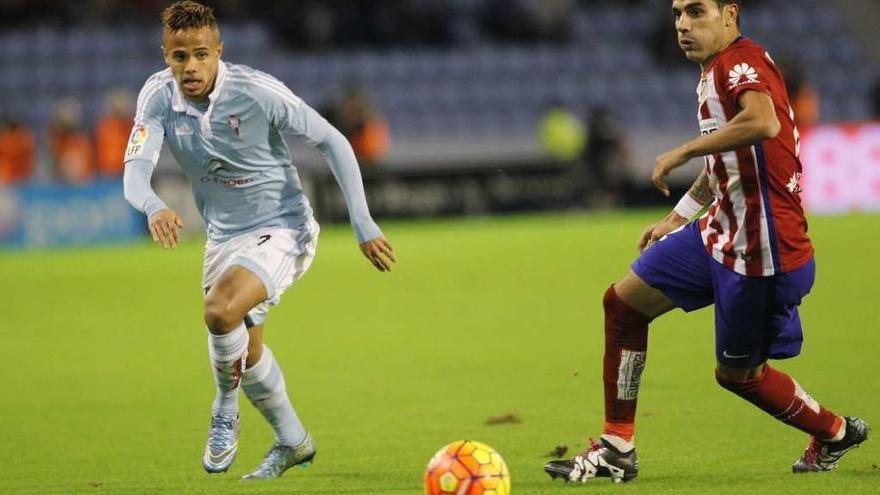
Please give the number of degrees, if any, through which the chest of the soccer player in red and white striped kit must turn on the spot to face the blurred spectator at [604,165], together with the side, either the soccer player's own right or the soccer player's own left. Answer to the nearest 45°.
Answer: approximately 90° to the soccer player's own right

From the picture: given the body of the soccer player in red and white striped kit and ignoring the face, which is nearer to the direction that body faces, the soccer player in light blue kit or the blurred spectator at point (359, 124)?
the soccer player in light blue kit

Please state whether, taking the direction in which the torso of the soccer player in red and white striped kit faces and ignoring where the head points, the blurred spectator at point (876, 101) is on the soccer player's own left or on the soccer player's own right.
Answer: on the soccer player's own right

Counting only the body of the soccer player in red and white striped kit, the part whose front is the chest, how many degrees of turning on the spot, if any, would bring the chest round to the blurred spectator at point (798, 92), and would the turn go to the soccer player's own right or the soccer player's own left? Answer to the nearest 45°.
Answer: approximately 90° to the soccer player's own right

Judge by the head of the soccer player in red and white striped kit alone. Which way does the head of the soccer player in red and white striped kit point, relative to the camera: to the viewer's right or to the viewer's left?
to the viewer's left

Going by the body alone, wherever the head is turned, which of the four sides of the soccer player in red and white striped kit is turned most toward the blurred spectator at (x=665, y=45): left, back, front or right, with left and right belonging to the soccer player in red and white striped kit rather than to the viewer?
right

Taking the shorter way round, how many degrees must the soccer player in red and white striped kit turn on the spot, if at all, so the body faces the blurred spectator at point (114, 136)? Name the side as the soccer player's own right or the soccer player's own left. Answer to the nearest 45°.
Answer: approximately 45° to the soccer player's own right

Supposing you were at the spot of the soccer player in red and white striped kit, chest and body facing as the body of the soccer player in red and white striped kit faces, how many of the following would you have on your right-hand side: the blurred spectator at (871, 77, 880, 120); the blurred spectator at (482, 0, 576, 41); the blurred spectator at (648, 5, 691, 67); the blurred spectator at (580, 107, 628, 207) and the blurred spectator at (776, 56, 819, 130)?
5

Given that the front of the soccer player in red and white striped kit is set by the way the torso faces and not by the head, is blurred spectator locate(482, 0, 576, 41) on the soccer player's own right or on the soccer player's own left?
on the soccer player's own right

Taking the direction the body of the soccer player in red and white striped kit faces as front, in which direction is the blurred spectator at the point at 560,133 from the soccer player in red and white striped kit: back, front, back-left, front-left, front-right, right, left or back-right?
right

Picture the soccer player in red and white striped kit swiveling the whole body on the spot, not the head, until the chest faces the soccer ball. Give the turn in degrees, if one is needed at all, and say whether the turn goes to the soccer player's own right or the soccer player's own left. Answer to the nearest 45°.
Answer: approximately 45° to the soccer player's own left

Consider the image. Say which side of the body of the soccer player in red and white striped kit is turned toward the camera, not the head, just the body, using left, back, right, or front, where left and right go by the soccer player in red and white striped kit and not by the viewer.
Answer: left
